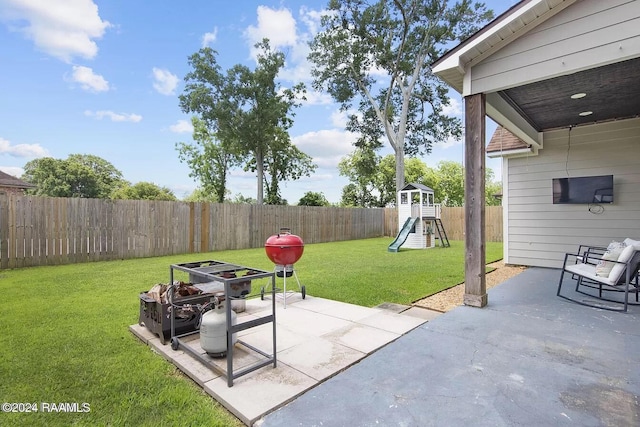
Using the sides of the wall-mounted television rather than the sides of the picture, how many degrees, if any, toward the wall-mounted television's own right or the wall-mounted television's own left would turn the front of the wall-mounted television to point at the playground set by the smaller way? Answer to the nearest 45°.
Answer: approximately 135° to the wall-mounted television's own right

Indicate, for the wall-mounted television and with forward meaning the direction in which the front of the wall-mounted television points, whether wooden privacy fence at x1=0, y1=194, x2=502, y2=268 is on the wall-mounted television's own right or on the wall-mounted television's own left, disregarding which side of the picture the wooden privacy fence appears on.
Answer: on the wall-mounted television's own right

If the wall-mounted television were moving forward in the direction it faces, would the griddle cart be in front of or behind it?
in front

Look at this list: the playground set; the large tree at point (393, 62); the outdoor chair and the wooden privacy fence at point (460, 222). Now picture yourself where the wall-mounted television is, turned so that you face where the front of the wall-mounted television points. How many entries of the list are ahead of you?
1

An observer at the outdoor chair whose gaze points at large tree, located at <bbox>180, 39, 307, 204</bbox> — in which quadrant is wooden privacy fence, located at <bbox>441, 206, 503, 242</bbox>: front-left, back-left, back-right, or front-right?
front-right

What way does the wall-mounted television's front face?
toward the camera

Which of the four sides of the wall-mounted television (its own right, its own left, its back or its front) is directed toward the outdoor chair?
front

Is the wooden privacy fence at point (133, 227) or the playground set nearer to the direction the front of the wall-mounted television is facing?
the wooden privacy fence

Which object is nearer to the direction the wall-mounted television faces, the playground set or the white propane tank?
the white propane tank

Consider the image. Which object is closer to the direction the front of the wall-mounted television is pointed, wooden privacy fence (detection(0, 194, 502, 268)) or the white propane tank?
the white propane tank

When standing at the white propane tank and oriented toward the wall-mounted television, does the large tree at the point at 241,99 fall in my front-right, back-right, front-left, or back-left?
front-left

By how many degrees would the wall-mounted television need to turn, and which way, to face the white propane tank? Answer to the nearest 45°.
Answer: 0° — it already faces it

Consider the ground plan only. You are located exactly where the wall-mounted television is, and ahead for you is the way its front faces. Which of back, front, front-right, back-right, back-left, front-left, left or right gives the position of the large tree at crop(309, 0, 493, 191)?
back-right

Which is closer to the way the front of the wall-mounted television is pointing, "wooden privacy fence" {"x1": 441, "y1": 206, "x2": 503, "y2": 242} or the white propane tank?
the white propane tank

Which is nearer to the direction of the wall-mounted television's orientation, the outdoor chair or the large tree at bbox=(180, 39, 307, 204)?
the outdoor chair
